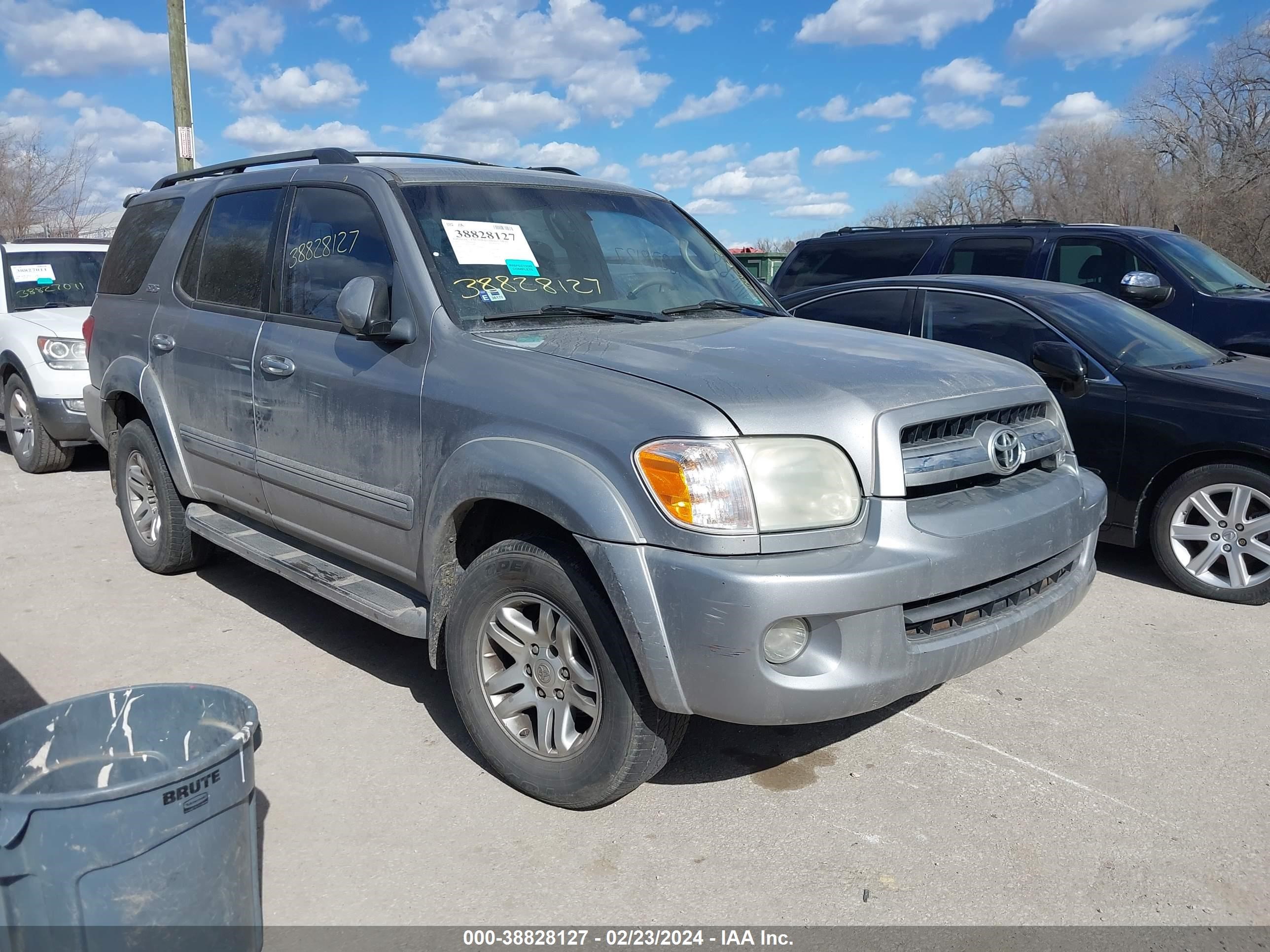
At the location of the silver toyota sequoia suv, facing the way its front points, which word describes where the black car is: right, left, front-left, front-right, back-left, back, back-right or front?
left

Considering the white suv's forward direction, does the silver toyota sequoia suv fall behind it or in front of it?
in front

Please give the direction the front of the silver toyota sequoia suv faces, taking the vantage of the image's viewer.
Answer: facing the viewer and to the right of the viewer

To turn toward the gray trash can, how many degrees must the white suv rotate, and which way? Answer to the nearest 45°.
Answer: approximately 45° to its right

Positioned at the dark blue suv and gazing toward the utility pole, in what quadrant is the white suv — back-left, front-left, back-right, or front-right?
front-left

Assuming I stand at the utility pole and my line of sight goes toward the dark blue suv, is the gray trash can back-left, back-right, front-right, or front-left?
front-right

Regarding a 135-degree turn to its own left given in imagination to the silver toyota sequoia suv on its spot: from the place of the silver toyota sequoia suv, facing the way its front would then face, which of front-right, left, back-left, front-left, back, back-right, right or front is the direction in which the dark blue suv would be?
front-right

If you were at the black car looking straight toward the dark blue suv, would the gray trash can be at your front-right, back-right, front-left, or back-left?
back-left

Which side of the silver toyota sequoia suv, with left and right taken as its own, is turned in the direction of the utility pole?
back

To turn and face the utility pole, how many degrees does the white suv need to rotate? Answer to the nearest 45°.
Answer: approximately 135° to its left

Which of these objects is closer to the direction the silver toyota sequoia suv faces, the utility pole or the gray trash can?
the gray trash can

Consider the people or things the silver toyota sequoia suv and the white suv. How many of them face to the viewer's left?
0

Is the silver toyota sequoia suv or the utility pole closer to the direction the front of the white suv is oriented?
the silver toyota sequoia suv

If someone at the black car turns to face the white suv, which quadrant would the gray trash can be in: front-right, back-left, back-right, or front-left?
front-left
